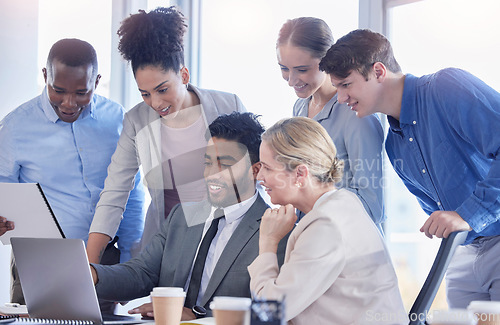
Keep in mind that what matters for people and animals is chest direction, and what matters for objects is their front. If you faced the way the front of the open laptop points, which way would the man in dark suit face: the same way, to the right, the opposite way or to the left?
the opposite way

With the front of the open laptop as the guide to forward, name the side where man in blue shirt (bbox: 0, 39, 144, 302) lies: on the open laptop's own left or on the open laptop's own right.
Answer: on the open laptop's own left

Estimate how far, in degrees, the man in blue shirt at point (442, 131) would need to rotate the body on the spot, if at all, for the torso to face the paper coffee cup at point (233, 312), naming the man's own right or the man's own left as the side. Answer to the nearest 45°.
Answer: approximately 45° to the man's own left

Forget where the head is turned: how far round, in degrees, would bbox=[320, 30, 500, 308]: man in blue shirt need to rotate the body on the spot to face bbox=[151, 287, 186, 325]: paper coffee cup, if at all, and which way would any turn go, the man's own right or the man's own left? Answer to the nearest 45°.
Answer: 0° — they already face it

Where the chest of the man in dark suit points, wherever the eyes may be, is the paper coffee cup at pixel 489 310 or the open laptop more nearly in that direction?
the open laptop

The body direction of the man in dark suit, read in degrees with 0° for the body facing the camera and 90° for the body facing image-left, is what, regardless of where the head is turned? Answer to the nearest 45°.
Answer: approximately 45°

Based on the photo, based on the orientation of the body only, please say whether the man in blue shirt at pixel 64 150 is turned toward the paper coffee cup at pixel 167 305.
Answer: yes

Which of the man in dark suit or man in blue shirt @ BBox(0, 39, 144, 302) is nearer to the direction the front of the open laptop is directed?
the man in dark suit

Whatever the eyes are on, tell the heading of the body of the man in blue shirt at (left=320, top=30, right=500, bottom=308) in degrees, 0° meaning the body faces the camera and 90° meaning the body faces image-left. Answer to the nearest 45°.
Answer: approximately 45°

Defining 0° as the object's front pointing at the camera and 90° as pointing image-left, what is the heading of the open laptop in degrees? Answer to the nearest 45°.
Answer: approximately 225°

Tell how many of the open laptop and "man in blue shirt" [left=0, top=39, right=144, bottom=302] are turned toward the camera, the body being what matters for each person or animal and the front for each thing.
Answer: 1
